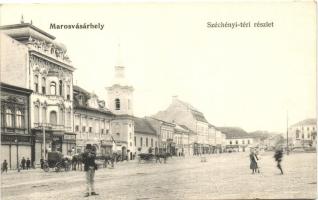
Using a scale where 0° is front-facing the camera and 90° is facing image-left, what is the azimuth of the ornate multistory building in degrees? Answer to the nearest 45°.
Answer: approximately 315°

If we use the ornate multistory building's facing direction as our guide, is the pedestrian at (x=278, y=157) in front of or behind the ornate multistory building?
in front

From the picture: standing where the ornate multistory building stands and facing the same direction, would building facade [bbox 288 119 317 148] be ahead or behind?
ahead
